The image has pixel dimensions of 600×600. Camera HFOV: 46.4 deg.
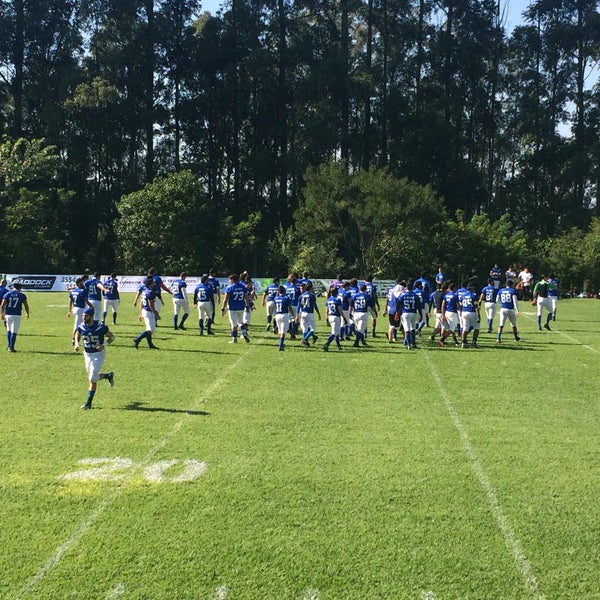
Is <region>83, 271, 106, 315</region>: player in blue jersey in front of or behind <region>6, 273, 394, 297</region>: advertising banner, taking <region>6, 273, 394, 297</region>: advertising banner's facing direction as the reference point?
in front

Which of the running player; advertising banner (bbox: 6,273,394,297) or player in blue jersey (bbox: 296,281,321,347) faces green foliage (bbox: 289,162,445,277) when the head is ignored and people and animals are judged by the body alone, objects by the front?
the player in blue jersey

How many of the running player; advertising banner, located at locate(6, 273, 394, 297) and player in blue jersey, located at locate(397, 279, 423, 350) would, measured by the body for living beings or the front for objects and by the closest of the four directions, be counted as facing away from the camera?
1

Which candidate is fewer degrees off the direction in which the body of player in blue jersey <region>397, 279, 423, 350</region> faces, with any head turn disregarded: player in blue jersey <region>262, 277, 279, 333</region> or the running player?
the player in blue jersey

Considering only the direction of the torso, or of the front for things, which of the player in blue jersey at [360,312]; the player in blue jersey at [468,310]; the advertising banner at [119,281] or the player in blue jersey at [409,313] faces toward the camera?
the advertising banner

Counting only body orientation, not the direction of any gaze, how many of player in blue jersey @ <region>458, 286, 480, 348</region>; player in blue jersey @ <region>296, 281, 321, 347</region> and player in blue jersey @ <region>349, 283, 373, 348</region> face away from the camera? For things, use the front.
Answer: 3

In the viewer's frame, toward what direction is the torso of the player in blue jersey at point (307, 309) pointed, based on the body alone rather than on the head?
away from the camera

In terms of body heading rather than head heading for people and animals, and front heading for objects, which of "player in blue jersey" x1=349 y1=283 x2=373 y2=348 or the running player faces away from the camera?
the player in blue jersey

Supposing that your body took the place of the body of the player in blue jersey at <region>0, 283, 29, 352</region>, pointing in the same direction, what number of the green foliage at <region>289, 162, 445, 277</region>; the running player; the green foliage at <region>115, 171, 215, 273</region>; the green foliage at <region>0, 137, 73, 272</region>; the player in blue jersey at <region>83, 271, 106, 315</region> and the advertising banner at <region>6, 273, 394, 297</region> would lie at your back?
1

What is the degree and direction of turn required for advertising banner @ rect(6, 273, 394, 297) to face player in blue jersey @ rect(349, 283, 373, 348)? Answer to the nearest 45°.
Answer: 0° — it already faces them

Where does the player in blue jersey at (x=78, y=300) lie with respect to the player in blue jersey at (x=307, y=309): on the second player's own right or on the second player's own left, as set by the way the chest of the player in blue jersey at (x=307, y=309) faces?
on the second player's own left

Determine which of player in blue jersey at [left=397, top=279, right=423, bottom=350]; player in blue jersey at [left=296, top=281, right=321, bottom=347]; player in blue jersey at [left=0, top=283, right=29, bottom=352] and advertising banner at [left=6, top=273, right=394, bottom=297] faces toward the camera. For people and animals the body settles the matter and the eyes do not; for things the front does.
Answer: the advertising banner

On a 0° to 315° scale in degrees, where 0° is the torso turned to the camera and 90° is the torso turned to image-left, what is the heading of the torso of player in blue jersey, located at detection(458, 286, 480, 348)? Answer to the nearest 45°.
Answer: approximately 180°

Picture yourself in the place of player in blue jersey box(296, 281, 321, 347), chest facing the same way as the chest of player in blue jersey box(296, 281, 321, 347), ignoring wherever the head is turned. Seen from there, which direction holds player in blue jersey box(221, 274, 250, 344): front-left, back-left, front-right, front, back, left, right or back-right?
left

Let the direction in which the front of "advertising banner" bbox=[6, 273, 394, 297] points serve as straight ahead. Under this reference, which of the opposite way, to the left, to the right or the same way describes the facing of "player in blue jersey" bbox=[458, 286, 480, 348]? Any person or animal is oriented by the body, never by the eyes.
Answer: the opposite way

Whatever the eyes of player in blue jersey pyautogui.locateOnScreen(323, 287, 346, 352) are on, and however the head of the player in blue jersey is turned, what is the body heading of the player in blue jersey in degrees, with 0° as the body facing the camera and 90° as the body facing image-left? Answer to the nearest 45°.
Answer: approximately 225°
